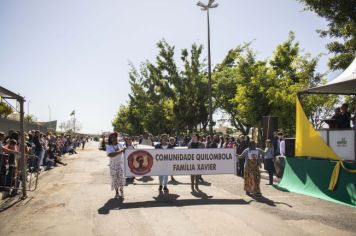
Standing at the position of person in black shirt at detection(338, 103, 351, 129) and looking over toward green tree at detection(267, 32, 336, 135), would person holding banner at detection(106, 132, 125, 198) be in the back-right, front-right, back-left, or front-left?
back-left

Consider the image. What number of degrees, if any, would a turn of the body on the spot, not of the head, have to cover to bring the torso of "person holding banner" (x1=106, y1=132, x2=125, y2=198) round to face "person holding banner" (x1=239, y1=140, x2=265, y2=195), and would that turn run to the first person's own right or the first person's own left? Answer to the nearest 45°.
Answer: approximately 45° to the first person's own left

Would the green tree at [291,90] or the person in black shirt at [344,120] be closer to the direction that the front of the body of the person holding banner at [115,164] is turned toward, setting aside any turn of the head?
the person in black shirt

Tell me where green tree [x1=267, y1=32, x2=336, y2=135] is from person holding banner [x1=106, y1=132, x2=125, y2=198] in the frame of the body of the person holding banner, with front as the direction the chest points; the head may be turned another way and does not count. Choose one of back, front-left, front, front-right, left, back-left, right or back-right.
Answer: left

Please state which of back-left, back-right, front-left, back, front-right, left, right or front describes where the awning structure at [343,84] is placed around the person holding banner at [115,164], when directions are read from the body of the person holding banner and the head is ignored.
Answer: front-left

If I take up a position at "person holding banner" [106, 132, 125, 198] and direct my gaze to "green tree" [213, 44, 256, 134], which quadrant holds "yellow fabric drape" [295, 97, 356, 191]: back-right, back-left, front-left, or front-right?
front-right

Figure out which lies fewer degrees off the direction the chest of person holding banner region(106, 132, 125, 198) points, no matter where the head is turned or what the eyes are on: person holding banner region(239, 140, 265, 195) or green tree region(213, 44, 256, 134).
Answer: the person holding banner

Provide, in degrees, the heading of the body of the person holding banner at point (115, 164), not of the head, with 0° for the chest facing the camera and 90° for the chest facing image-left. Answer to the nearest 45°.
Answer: approximately 315°

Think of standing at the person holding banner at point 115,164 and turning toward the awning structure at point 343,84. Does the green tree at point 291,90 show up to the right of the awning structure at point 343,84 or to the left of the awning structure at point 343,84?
left

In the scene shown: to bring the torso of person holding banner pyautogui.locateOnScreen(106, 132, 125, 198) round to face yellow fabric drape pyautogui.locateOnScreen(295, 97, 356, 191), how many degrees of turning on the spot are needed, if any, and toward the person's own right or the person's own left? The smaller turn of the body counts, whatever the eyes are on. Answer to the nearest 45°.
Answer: approximately 45° to the person's own left

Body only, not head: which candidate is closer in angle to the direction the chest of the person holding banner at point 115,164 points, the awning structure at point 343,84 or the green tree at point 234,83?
the awning structure

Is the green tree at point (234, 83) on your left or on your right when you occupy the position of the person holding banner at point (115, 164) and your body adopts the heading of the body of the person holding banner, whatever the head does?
on your left
